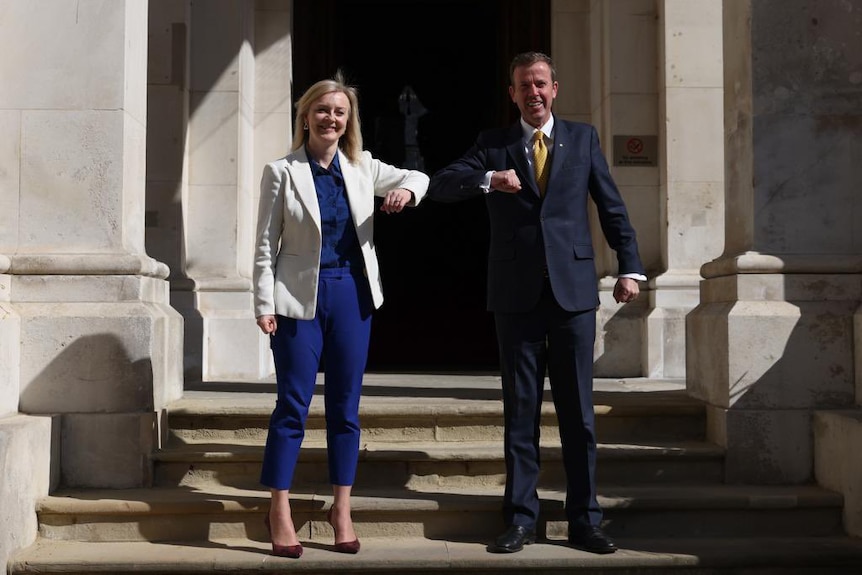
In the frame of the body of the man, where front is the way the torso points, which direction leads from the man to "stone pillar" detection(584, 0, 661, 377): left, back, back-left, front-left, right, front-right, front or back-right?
back

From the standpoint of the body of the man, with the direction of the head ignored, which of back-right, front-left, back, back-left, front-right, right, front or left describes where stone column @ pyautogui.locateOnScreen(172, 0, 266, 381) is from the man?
back-right

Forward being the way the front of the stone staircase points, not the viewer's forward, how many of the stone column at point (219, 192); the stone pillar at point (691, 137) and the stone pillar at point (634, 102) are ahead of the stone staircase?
0

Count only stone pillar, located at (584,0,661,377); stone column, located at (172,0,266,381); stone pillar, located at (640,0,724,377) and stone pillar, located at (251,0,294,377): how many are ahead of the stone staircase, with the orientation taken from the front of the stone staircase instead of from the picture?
0

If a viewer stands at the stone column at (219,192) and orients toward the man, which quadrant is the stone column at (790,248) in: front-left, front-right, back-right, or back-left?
front-left

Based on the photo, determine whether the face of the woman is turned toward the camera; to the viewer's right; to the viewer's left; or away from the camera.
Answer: toward the camera

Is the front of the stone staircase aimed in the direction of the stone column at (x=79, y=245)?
no

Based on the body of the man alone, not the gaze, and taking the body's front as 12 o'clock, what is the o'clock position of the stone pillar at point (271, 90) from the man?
The stone pillar is roughly at 5 o'clock from the man.

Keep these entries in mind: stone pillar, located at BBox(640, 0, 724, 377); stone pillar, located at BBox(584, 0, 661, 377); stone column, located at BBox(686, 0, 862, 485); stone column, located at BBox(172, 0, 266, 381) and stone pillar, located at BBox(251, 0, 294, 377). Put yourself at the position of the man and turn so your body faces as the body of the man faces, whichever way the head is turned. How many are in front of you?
0

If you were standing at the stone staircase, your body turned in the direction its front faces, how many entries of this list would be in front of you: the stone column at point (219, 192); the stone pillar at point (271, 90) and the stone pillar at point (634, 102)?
0

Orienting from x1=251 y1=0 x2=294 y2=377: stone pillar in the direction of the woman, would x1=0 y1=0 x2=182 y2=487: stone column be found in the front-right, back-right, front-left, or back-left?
front-right

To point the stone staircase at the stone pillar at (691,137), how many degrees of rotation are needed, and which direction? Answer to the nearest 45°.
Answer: approximately 135° to its left

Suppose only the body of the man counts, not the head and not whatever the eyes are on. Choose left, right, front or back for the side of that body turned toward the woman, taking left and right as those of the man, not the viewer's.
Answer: right

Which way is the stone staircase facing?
toward the camera

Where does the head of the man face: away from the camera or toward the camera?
toward the camera
